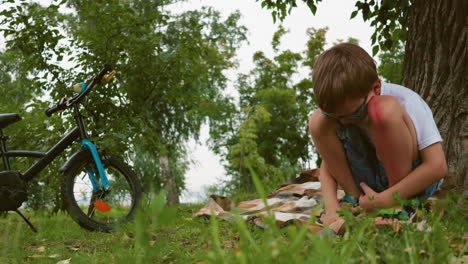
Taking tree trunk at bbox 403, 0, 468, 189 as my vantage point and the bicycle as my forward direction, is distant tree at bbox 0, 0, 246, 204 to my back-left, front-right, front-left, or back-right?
front-right

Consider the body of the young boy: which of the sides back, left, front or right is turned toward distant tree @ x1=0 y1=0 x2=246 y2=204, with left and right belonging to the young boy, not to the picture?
right

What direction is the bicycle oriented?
to the viewer's right

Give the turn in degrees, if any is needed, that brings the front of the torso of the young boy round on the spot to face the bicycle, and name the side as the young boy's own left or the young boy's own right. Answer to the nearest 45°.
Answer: approximately 90° to the young boy's own right

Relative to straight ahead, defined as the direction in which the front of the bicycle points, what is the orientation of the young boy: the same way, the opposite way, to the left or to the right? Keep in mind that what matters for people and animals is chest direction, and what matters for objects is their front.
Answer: the opposite way

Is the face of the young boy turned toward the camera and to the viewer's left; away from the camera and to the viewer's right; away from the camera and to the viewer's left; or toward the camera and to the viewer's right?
toward the camera and to the viewer's left

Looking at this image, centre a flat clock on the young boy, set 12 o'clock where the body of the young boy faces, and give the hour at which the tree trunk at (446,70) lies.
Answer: The tree trunk is roughly at 5 o'clock from the young boy.

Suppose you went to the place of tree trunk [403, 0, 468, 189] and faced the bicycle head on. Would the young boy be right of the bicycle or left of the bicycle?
left

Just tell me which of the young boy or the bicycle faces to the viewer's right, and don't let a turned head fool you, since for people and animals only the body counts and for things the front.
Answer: the bicycle

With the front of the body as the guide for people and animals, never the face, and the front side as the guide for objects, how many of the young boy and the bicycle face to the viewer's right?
1

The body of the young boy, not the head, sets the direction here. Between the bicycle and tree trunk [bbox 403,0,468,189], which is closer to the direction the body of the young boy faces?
the bicycle

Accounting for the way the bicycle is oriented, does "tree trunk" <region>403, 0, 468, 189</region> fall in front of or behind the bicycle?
in front
